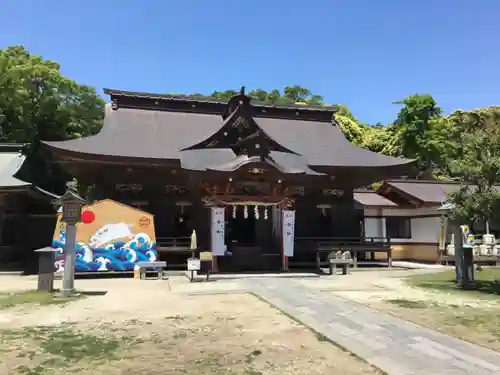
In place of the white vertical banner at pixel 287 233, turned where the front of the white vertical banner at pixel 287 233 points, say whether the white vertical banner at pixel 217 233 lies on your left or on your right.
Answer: on your right

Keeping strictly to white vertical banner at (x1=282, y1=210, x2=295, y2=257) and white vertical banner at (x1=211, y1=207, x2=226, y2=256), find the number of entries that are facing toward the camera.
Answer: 2

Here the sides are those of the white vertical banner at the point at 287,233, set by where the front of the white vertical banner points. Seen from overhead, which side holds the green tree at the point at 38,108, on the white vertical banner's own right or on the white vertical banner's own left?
on the white vertical banner's own right

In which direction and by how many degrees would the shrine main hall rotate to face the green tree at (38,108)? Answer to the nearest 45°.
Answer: approximately 135° to its right

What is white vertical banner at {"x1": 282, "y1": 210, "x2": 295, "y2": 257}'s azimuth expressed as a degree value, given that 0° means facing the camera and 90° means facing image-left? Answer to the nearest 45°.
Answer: approximately 0°

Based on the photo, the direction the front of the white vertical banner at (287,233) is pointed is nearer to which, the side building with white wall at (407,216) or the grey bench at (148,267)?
the grey bench

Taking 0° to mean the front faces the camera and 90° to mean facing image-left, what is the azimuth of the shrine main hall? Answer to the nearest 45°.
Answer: approximately 0°

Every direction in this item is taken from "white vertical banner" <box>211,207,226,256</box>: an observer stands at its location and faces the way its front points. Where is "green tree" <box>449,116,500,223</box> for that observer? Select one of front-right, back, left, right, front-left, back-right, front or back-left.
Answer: front-left

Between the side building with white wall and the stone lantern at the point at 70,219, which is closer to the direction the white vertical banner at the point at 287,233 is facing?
the stone lantern

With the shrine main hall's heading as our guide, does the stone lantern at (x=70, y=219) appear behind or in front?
in front
